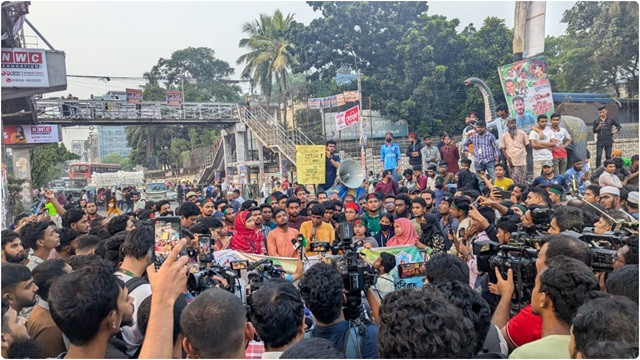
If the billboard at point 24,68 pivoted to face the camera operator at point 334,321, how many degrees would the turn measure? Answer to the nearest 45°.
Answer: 0° — it already faces them

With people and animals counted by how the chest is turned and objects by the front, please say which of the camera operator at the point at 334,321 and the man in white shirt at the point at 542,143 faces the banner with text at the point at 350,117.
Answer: the camera operator

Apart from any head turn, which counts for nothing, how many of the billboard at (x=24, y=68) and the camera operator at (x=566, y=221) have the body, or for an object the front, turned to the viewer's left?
1

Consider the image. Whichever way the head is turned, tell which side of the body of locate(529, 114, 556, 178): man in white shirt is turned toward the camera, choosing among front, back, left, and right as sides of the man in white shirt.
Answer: front

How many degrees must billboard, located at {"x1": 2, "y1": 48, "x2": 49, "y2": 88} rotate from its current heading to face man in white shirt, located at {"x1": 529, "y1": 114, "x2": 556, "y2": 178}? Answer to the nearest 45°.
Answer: approximately 45° to its left

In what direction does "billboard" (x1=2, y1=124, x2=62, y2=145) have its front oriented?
toward the camera

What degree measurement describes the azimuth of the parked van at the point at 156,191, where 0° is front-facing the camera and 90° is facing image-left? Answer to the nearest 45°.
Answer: approximately 0°

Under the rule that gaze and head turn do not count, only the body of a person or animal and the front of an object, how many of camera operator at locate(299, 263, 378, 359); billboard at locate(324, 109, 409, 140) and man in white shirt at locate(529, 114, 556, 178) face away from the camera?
1

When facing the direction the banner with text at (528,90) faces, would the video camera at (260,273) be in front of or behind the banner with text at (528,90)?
in front

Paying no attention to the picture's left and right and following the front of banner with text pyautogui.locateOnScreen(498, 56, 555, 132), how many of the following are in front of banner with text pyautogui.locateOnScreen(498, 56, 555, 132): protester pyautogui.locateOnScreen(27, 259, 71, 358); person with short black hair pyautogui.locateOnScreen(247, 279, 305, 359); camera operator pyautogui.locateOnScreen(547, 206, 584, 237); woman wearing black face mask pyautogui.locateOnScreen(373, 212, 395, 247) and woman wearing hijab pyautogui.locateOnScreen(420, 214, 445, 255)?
5

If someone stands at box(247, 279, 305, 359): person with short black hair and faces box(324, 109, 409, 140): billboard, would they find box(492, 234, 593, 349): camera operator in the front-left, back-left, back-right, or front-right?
front-right

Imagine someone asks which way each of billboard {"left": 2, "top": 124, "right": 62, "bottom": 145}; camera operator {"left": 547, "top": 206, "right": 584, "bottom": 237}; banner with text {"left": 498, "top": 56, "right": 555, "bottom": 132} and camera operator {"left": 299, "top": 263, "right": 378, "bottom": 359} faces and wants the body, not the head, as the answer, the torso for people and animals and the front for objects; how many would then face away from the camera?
1

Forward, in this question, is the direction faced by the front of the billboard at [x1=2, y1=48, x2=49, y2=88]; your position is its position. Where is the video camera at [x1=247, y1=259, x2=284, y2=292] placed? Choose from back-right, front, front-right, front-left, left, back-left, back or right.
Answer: front

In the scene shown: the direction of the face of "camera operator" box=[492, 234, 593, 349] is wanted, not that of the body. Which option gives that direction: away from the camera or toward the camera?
away from the camera

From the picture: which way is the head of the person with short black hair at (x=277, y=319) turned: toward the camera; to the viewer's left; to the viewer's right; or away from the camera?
away from the camera
